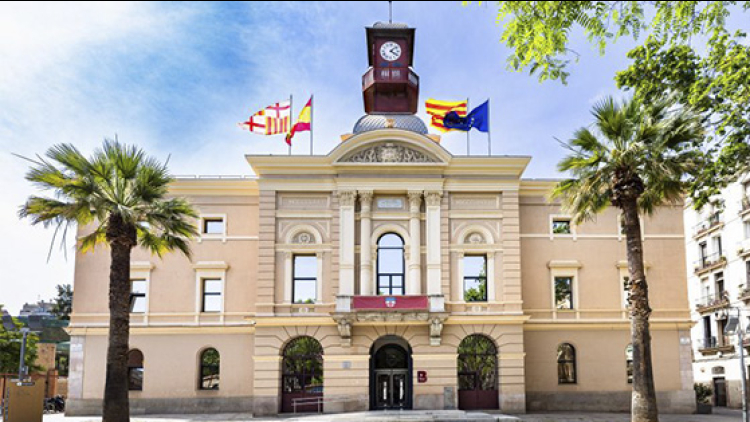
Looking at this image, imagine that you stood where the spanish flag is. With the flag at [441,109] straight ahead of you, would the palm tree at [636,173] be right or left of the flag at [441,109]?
right

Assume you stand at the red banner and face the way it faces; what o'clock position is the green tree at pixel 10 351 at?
The green tree is roughly at 4 o'clock from the red banner.

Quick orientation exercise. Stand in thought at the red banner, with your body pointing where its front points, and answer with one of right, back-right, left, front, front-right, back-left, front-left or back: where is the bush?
back-left

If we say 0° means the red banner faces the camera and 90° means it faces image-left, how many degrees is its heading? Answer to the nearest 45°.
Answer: approximately 0°

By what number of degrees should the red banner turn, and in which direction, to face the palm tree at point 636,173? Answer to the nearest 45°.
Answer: approximately 45° to its left
